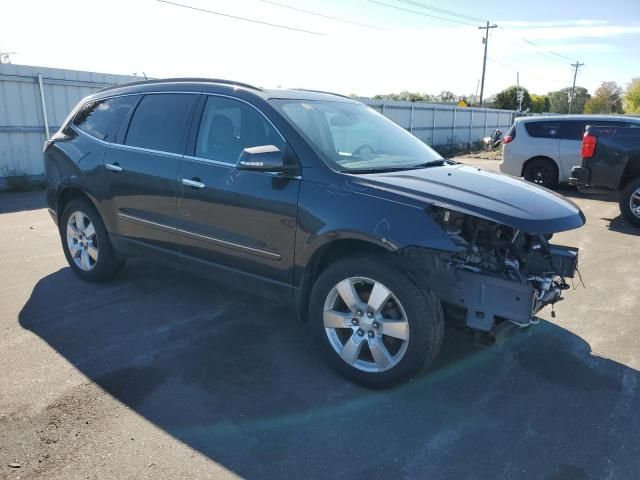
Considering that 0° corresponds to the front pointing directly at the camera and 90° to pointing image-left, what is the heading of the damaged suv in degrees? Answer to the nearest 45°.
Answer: approximately 315°

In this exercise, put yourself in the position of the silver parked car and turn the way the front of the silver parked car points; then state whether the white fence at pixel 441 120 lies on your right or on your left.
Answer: on your left

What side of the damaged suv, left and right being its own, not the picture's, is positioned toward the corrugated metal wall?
back

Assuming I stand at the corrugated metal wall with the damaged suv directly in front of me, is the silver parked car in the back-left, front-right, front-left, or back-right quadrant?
front-left

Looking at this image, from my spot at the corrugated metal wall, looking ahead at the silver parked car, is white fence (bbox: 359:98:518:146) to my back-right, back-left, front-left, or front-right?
front-left
